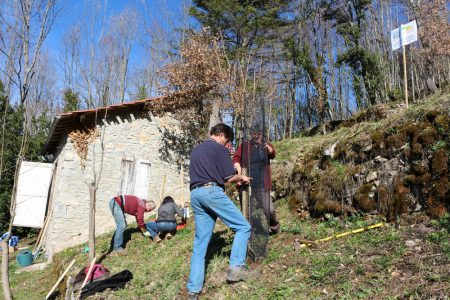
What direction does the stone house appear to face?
toward the camera

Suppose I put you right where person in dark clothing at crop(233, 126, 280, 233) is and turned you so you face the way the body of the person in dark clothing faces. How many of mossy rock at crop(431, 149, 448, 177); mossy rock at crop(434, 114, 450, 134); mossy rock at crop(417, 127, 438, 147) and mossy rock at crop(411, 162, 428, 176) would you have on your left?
4

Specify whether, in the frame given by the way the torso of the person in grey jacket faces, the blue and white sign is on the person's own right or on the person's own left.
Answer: on the person's own right

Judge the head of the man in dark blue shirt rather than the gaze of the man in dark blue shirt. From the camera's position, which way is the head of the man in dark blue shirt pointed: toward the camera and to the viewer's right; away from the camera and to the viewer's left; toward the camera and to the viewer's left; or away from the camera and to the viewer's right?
away from the camera and to the viewer's right

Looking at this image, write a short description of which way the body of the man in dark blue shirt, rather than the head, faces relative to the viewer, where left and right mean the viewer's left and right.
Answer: facing away from the viewer and to the right of the viewer

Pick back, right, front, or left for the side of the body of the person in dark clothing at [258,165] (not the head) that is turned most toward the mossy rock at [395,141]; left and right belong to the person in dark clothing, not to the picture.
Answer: left

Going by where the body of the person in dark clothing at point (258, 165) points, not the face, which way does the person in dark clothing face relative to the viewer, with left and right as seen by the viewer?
facing the viewer

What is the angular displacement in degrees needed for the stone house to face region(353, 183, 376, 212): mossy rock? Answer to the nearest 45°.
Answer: approximately 45° to its left

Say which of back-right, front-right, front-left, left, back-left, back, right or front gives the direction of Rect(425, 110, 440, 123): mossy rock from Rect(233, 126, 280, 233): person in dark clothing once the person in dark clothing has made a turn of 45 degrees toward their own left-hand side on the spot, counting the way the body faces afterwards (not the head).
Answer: front-left

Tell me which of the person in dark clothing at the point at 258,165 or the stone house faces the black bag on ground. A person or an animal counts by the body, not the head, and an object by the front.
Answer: the stone house

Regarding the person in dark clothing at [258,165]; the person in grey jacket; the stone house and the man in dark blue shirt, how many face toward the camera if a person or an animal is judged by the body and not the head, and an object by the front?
2

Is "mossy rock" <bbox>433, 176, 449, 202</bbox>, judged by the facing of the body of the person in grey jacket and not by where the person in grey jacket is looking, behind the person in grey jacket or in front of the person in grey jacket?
behind

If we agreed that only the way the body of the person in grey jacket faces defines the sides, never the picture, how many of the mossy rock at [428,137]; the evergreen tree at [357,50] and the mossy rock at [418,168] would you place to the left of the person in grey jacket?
0
